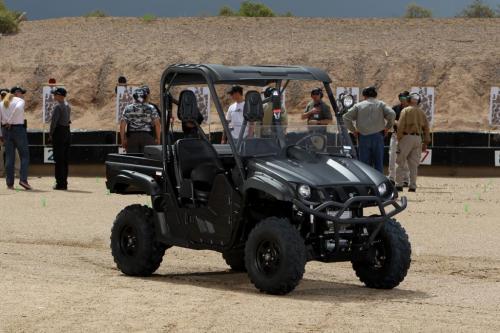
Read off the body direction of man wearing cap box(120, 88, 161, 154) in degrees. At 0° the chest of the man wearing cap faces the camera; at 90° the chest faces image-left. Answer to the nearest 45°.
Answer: approximately 180°

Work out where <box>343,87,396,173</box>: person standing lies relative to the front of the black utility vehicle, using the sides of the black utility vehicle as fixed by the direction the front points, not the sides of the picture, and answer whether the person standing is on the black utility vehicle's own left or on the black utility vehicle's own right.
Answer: on the black utility vehicle's own left

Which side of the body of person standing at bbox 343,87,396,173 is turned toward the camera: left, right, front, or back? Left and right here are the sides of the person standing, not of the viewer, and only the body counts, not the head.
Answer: back

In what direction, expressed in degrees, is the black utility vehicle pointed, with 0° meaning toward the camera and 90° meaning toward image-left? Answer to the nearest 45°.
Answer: approximately 315°

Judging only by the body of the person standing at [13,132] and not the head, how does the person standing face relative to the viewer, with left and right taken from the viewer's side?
facing away from the viewer and to the right of the viewer
